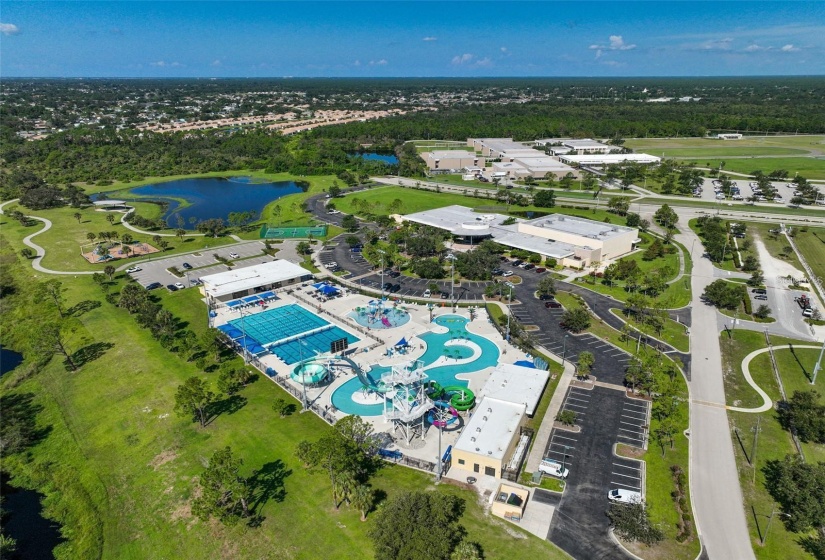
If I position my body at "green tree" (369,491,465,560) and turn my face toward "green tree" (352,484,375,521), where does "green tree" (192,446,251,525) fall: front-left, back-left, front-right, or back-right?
front-left

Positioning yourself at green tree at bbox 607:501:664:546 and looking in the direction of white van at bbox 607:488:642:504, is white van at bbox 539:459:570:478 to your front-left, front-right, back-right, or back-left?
front-left

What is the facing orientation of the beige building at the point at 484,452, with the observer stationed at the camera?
facing the viewer

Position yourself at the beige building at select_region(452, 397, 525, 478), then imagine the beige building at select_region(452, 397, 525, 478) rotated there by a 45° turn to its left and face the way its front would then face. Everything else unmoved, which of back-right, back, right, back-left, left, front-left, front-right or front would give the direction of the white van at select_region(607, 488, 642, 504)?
front-left

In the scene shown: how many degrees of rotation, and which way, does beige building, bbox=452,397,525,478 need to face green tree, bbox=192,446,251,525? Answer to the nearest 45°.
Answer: approximately 45° to its right

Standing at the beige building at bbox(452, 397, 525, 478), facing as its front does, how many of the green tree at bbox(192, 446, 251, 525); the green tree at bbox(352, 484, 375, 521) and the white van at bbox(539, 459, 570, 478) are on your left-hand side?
1

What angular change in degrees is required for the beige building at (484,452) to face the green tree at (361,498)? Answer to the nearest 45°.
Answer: approximately 45° to its right

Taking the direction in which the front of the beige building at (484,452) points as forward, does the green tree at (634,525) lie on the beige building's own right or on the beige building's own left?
on the beige building's own left

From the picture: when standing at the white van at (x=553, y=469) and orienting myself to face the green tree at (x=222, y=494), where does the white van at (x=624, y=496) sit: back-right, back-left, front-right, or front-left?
back-left

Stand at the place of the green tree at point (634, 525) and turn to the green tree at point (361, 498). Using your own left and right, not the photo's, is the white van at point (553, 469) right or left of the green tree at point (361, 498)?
right

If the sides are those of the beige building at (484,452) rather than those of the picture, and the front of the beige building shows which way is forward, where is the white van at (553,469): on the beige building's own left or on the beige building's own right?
on the beige building's own left

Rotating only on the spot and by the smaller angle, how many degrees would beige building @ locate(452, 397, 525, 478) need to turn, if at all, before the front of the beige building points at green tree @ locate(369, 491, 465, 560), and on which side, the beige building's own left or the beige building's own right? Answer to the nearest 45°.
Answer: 0° — it already faces it
